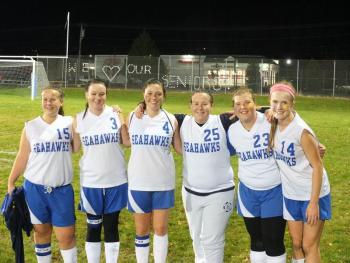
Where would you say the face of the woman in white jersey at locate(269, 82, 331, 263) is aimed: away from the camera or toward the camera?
toward the camera

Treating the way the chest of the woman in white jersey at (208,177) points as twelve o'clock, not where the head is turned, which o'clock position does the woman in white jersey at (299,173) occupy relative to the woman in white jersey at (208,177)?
the woman in white jersey at (299,173) is roughly at 10 o'clock from the woman in white jersey at (208,177).

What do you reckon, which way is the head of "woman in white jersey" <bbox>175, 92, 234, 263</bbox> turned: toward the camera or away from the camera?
toward the camera

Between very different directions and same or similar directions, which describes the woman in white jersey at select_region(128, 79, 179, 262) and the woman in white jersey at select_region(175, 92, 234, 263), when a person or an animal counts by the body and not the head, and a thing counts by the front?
same or similar directions

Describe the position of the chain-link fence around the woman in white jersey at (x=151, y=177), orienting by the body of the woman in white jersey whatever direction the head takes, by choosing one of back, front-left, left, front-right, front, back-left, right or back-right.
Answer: back

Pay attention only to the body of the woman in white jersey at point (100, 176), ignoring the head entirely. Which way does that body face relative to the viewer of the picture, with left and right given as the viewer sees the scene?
facing the viewer

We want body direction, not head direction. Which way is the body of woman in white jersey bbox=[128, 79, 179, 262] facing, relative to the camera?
toward the camera

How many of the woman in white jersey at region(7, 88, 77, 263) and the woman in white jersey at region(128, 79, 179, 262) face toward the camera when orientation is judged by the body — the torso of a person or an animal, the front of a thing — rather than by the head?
2

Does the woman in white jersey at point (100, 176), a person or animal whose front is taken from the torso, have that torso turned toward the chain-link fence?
no

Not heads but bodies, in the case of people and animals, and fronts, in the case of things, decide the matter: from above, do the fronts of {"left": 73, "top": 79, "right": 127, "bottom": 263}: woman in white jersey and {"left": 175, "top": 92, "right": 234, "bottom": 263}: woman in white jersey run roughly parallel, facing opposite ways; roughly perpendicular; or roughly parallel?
roughly parallel

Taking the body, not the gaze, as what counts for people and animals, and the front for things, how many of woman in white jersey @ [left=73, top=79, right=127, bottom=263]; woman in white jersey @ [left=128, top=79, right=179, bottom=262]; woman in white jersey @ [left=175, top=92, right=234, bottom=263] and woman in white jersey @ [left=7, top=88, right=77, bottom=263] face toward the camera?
4

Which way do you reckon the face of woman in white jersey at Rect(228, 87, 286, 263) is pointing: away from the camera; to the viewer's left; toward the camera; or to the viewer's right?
toward the camera

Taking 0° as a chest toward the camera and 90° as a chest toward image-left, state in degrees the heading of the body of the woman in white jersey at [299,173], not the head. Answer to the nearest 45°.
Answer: approximately 45°

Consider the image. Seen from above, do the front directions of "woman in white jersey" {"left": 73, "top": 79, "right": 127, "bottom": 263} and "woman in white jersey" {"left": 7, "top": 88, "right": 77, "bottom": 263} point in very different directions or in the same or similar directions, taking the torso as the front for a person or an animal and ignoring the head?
same or similar directions

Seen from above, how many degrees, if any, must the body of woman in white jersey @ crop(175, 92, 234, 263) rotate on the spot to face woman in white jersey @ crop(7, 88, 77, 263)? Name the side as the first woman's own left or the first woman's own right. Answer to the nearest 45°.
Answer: approximately 90° to the first woman's own right
